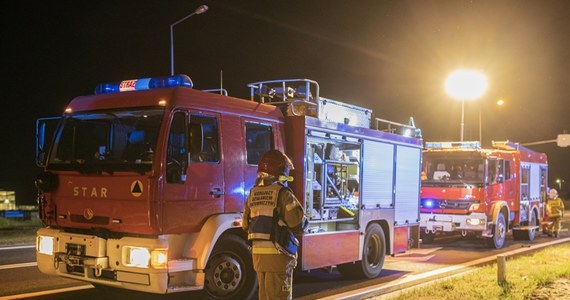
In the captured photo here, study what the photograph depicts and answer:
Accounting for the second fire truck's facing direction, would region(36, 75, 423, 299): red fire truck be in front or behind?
in front

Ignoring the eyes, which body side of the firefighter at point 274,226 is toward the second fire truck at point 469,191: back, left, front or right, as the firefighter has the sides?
front

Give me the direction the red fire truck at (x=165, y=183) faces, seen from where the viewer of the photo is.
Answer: facing the viewer and to the left of the viewer

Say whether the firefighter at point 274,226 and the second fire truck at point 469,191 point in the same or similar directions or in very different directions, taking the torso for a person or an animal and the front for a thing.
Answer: very different directions

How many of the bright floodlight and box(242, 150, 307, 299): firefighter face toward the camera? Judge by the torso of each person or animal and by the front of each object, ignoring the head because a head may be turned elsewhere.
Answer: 1

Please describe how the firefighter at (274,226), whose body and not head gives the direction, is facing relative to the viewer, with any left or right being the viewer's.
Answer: facing away from the viewer and to the right of the viewer

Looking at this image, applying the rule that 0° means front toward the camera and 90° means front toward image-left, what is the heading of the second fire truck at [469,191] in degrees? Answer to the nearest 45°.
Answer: approximately 45°

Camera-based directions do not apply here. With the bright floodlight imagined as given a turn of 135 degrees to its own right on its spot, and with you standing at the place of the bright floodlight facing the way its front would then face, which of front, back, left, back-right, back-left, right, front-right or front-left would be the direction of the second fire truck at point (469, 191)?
back-left

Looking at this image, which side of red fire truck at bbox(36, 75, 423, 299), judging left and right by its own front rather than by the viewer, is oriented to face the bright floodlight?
back

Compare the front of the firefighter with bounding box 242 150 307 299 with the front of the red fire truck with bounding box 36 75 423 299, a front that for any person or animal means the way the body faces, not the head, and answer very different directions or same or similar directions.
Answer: very different directions

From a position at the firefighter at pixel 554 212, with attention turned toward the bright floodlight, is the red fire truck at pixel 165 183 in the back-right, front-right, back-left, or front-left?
back-left

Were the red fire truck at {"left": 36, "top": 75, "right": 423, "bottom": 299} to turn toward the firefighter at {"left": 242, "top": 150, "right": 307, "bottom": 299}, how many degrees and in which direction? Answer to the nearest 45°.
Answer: approximately 90° to its left

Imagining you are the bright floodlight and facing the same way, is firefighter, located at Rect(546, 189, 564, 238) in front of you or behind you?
in front

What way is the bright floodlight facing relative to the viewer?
toward the camera
